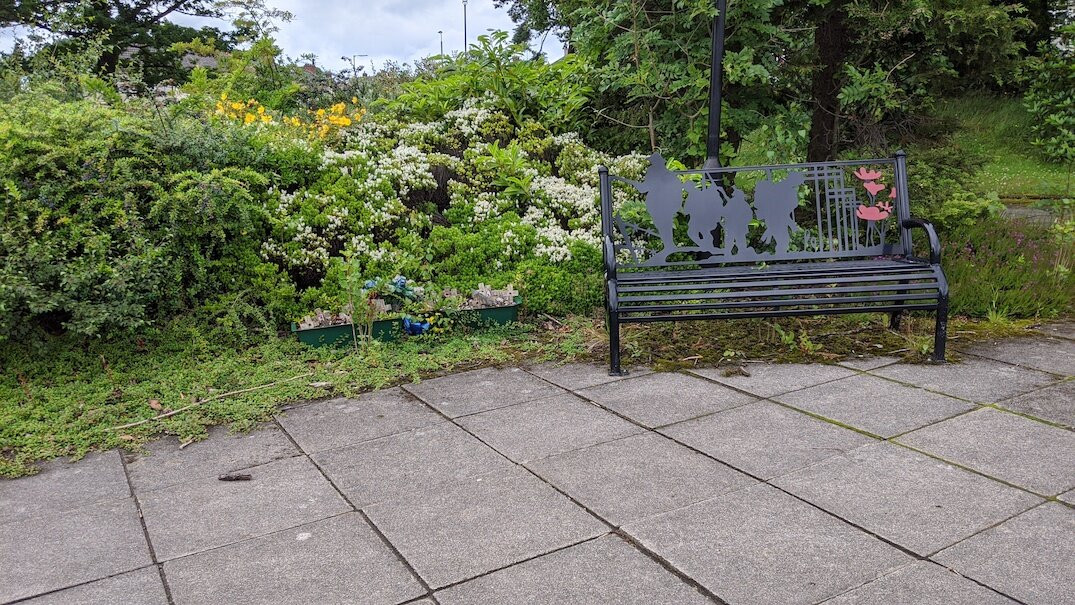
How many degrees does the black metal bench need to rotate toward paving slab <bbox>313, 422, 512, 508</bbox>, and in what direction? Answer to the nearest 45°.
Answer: approximately 45° to its right

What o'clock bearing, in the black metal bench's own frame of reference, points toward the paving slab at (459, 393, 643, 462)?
The paving slab is roughly at 1 o'clock from the black metal bench.

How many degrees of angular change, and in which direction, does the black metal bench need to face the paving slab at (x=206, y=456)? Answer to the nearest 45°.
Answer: approximately 45° to its right

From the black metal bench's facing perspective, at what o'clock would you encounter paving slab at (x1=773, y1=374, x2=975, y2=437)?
The paving slab is roughly at 11 o'clock from the black metal bench.

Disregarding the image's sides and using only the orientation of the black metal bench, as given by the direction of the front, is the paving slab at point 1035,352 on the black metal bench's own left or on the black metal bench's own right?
on the black metal bench's own left

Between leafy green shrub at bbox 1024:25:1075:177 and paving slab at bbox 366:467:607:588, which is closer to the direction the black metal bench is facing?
the paving slab

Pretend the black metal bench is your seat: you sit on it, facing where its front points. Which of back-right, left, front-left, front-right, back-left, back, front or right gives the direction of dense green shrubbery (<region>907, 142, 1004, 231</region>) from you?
back-left

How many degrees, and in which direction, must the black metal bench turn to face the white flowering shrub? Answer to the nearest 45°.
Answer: approximately 90° to its right

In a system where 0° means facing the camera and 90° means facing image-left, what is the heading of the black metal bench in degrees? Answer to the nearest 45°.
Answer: approximately 0°
